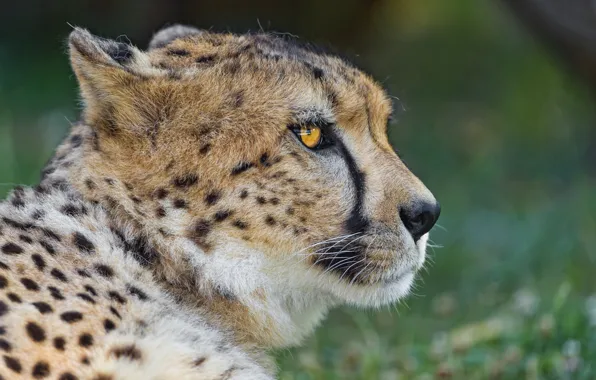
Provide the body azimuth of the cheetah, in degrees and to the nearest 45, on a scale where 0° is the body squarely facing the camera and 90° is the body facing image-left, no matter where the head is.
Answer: approximately 270°

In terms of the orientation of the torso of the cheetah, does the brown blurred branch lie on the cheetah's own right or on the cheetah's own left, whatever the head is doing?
on the cheetah's own left
